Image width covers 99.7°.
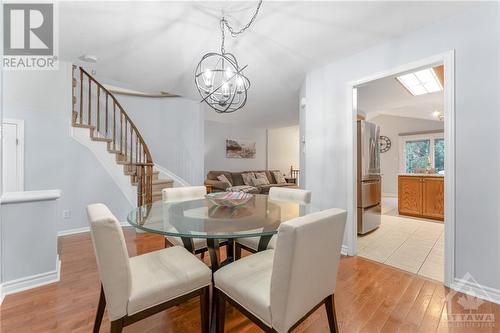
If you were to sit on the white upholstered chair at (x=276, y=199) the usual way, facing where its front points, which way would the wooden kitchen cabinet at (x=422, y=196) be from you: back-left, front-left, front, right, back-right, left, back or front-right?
back

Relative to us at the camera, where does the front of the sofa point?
facing the viewer

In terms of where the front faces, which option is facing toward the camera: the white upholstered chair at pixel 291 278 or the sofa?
the sofa

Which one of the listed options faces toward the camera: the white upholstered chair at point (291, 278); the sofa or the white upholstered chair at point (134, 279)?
the sofa

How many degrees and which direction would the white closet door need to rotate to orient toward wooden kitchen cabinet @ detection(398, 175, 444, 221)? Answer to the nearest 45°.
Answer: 0° — it already faces it

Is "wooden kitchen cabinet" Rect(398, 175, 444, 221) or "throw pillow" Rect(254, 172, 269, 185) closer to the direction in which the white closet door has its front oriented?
the wooden kitchen cabinet

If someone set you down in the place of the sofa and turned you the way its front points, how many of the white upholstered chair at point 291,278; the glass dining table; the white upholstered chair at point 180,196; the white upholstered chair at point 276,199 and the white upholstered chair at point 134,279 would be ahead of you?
5

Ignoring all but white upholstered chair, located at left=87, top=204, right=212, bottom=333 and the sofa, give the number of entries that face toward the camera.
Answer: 1

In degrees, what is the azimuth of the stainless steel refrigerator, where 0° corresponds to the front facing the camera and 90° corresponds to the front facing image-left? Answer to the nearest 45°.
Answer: approximately 315°

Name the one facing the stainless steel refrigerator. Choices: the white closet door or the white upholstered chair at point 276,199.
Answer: the white closet door

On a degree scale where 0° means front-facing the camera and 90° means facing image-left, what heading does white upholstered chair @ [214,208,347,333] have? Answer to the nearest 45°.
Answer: approximately 135°

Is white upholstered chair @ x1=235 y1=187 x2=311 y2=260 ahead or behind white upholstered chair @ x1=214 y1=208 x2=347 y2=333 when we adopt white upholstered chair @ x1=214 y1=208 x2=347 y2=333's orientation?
ahead

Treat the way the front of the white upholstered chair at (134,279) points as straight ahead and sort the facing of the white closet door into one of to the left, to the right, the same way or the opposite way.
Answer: to the right

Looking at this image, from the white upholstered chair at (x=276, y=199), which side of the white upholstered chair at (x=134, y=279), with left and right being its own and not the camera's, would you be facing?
front

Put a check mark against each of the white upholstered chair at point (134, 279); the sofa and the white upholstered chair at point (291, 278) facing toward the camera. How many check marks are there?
1

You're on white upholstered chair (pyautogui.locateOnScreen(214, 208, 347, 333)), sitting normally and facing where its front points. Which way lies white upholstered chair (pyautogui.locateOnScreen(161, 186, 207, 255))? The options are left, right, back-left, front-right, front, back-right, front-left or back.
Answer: front

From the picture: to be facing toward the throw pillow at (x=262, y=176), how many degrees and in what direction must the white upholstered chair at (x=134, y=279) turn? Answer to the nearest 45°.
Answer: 0° — it already faces it
